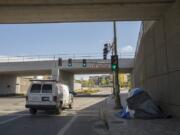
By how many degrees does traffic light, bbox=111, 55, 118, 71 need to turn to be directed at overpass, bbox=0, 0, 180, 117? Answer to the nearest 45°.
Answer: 0° — it already faces it

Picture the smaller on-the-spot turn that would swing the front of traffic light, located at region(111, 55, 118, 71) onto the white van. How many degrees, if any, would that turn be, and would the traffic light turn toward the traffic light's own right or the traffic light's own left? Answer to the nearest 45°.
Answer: approximately 45° to the traffic light's own right

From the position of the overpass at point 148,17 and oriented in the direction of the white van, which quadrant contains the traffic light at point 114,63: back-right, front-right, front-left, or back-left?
front-right

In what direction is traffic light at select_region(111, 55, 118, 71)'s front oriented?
toward the camera

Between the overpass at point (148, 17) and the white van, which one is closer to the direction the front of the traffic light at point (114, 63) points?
the overpass
